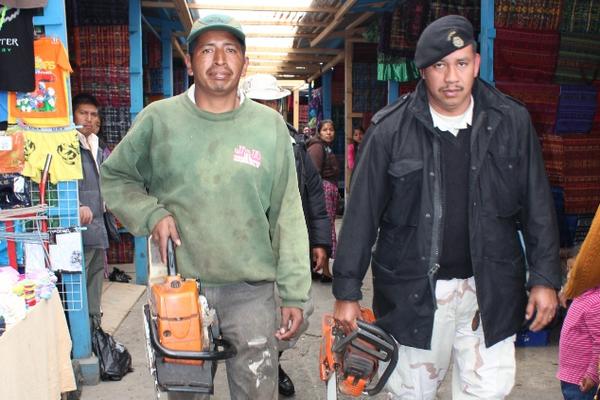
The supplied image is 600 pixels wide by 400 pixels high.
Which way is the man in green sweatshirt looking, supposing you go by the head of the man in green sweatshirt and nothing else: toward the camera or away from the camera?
toward the camera

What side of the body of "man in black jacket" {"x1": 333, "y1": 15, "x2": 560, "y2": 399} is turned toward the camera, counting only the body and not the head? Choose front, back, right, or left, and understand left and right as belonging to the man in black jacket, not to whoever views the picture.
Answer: front

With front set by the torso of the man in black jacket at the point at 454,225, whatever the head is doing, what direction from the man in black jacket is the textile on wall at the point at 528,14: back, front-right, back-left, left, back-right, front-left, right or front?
back

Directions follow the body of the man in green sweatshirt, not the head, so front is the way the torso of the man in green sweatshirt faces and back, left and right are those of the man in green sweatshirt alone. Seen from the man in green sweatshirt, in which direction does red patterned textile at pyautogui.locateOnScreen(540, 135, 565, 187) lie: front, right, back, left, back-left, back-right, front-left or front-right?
back-left

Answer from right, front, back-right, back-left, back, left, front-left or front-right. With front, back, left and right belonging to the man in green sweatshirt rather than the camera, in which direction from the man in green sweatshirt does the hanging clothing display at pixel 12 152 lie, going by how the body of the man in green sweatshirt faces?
back-right

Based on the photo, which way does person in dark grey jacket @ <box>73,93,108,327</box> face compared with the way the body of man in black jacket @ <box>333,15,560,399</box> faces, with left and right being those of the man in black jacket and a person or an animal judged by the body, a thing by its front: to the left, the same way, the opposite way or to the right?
the same way

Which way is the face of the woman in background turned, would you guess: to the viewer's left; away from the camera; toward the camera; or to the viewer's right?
toward the camera

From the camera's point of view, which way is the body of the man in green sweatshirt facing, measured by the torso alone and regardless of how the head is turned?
toward the camera

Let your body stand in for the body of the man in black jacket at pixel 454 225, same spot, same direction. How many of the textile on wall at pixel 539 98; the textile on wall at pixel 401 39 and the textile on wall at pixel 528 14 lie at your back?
3

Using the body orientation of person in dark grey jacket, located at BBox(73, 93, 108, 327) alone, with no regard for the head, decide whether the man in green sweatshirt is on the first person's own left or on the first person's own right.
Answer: on the first person's own left

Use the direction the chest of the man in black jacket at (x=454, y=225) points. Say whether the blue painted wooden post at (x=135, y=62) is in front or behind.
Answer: behind

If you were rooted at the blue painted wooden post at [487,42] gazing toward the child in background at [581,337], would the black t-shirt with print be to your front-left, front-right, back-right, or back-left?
front-right

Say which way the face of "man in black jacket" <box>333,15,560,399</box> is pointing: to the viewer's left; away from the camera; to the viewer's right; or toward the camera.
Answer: toward the camera

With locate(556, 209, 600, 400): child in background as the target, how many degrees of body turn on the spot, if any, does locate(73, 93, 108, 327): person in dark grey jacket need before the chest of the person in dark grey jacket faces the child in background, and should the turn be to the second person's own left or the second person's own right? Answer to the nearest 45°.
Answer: approximately 90° to the second person's own left
